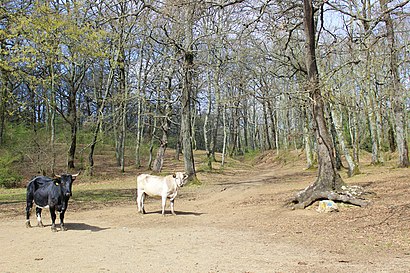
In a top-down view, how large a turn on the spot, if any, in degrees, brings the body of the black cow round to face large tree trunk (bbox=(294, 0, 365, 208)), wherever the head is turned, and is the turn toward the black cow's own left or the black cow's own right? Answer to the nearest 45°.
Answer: approximately 45° to the black cow's own left

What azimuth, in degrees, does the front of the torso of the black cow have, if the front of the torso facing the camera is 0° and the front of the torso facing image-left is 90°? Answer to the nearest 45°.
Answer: approximately 315°

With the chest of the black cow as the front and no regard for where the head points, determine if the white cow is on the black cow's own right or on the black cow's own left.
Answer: on the black cow's own left

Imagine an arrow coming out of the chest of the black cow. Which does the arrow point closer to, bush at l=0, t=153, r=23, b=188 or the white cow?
the white cow

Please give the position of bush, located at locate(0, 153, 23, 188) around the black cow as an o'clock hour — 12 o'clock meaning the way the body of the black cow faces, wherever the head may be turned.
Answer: The bush is roughly at 7 o'clock from the black cow.
